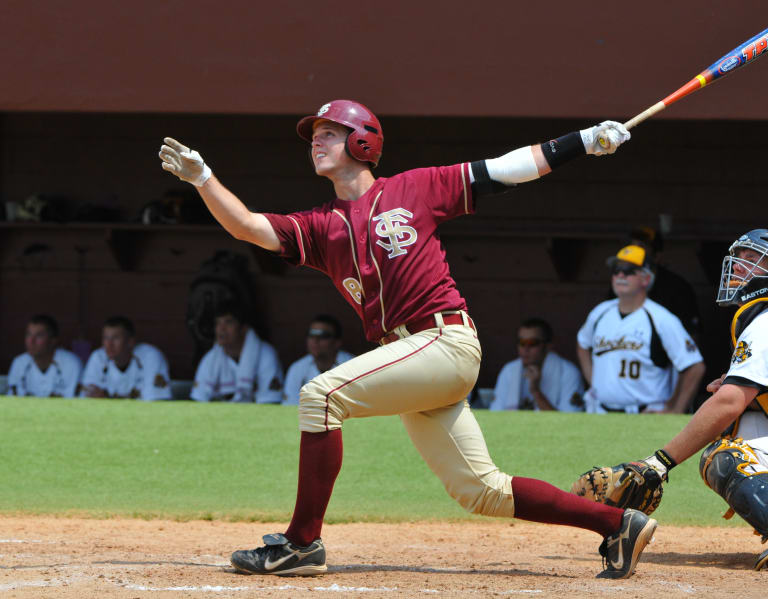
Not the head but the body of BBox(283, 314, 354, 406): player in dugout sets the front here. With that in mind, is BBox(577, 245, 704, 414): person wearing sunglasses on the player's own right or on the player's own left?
on the player's own left

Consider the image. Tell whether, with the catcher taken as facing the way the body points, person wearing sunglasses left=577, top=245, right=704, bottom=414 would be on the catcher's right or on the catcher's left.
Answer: on the catcher's right

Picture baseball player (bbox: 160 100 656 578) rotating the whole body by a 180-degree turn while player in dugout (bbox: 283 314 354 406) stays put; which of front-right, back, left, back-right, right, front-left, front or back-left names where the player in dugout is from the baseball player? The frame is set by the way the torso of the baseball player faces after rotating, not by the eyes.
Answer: front-left

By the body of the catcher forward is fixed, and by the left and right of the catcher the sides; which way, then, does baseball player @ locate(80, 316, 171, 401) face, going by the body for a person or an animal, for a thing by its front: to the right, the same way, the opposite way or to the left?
to the left

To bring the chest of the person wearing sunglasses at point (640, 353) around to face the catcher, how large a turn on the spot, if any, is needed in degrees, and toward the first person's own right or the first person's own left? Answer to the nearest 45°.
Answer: approximately 45° to the first person's own left

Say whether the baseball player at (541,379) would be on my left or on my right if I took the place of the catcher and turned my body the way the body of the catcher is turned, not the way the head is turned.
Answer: on my right

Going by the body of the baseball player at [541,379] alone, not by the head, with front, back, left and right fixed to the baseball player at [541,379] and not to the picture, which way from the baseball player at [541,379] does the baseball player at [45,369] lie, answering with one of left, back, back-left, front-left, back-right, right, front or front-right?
front-right

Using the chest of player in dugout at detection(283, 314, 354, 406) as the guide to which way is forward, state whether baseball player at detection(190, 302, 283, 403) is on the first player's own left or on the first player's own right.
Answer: on the first player's own right

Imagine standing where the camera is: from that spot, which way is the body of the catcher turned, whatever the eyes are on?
to the viewer's left

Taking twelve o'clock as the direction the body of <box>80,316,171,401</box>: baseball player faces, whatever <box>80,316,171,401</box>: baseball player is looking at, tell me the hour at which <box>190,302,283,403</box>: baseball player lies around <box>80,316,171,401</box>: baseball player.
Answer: <box>190,302,283,403</box>: baseball player is roughly at 8 o'clock from <box>80,316,171,401</box>: baseball player.

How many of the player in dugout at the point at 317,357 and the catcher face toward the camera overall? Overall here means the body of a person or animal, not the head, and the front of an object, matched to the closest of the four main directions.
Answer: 1

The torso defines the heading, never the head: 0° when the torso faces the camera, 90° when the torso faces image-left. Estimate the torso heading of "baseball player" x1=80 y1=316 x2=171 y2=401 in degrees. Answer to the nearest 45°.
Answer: approximately 45°
